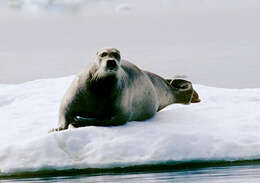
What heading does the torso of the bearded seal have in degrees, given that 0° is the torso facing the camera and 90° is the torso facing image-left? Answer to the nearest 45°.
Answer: approximately 45°
